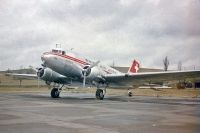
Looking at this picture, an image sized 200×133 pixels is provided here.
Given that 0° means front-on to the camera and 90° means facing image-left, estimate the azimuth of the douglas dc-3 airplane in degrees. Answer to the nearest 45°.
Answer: approximately 45°
